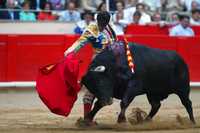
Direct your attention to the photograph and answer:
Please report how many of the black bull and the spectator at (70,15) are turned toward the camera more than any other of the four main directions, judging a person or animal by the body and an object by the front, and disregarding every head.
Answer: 1

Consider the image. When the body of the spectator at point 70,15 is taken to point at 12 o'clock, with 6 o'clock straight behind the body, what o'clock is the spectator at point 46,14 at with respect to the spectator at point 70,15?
the spectator at point 46,14 is roughly at 3 o'clock from the spectator at point 70,15.

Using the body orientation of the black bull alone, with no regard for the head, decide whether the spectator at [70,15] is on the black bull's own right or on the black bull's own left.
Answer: on the black bull's own right

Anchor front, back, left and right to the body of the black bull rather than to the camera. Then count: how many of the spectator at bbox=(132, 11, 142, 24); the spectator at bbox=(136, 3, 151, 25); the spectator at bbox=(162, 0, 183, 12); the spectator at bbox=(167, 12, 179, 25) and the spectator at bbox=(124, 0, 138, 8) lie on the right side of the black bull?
5

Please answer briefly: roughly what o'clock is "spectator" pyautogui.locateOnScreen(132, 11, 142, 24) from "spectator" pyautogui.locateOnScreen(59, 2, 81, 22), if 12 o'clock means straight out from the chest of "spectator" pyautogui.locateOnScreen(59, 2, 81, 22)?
"spectator" pyautogui.locateOnScreen(132, 11, 142, 24) is roughly at 9 o'clock from "spectator" pyautogui.locateOnScreen(59, 2, 81, 22).

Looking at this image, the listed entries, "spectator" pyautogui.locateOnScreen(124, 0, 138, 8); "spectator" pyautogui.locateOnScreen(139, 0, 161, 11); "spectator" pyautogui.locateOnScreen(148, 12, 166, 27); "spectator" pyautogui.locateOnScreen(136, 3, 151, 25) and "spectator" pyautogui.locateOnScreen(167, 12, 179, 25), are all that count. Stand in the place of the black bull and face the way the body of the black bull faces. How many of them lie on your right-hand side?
5

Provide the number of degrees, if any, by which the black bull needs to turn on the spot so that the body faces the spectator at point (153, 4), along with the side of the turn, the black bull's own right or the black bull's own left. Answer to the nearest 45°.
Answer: approximately 90° to the black bull's own right

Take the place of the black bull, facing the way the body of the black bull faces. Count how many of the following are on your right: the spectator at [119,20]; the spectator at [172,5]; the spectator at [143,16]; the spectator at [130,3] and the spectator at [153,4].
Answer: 5

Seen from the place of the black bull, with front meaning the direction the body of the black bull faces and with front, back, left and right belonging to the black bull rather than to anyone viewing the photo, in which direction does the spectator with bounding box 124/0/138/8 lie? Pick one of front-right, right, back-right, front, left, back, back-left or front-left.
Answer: right

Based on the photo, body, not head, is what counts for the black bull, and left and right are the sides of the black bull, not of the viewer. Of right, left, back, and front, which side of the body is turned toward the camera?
left

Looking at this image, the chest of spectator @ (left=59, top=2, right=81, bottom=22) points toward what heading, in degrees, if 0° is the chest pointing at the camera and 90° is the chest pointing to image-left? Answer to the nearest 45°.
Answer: approximately 0°

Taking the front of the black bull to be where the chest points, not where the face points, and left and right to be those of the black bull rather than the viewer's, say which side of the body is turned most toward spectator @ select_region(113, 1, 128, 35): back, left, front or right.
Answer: right

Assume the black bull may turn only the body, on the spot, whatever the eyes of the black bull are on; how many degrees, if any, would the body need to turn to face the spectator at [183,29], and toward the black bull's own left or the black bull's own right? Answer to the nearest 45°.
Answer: approximately 90° to the black bull's own right

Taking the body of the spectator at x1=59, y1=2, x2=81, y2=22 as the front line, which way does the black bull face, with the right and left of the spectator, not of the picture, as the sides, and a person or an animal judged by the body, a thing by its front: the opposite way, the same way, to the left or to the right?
to the right

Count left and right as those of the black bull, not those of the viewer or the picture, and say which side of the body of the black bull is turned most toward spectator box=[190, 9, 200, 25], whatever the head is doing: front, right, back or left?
right
